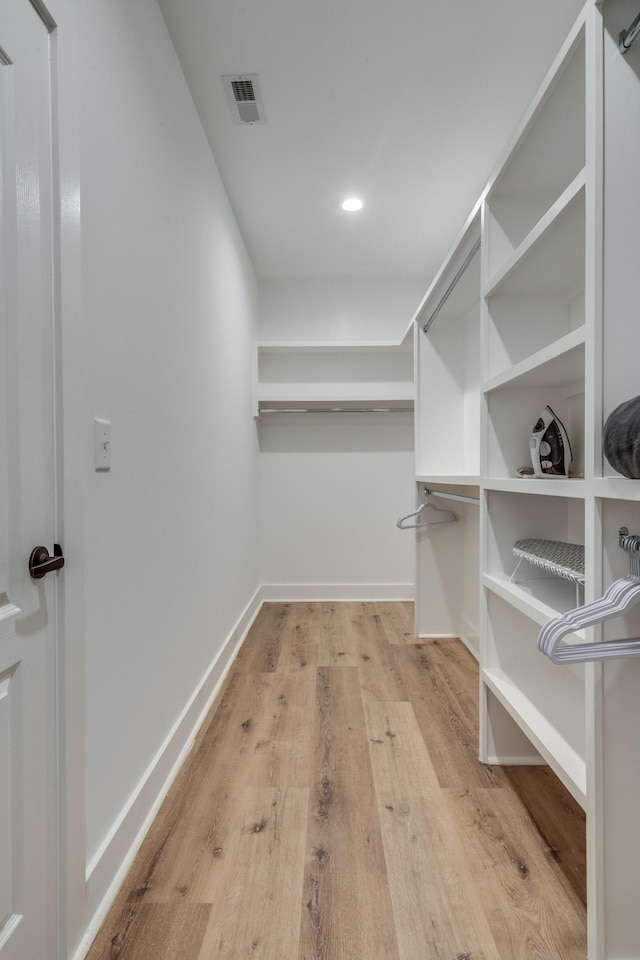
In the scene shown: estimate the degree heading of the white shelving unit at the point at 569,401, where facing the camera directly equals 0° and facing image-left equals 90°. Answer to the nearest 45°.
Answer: approximately 90°

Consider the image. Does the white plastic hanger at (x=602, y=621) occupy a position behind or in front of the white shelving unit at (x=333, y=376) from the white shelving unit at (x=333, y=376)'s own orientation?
in front

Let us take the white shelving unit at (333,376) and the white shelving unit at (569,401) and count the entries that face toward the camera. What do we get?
1

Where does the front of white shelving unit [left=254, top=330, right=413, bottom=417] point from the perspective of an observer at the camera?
facing the viewer

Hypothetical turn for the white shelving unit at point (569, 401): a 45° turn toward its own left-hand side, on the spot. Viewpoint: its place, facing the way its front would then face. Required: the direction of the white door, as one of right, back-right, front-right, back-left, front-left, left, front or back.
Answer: front

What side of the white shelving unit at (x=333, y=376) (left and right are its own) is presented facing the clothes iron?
front

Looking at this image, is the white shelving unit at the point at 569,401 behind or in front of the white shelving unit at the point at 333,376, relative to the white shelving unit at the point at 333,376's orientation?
in front

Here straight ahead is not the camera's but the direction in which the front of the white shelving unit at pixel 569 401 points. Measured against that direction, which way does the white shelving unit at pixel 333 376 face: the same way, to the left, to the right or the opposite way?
to the left

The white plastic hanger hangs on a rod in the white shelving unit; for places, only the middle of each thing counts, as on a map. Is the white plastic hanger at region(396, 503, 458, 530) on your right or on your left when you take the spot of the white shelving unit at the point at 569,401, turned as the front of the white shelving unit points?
on your right

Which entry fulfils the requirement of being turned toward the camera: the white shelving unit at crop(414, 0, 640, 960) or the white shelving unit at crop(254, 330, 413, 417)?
the white shelving unit at crop(254, 330, 413, 417)
